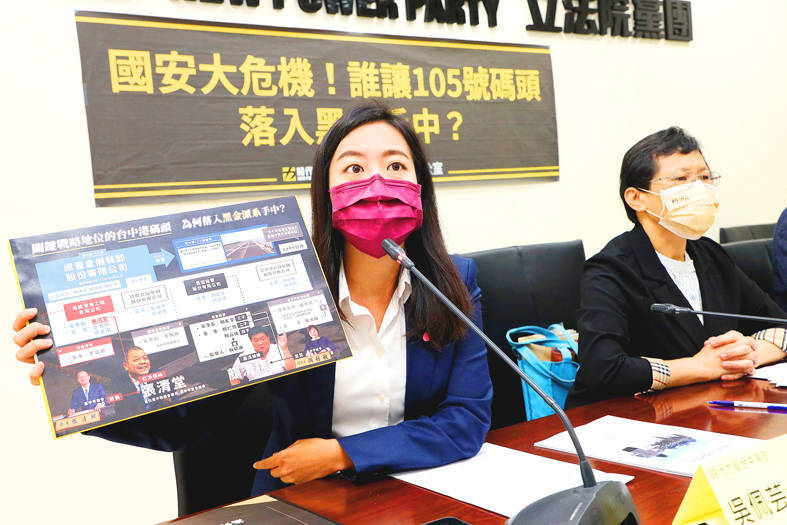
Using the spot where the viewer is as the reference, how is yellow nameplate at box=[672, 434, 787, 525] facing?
facing the viewer and to the right of the viewer

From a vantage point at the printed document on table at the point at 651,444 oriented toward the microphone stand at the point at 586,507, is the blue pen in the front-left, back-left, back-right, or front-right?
back-left

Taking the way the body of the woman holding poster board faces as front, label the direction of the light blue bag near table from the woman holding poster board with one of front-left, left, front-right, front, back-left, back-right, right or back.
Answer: back-left

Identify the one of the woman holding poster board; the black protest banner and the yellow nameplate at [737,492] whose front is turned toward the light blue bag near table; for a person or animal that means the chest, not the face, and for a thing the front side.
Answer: the black protest banner

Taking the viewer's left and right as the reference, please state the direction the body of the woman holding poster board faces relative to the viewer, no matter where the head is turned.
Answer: facing the viewer

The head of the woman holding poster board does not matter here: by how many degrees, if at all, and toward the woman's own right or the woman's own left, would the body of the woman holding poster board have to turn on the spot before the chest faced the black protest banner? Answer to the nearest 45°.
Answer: approximately 180°

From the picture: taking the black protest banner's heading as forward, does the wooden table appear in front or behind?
in front

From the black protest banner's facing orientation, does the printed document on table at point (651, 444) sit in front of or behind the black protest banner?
in front
